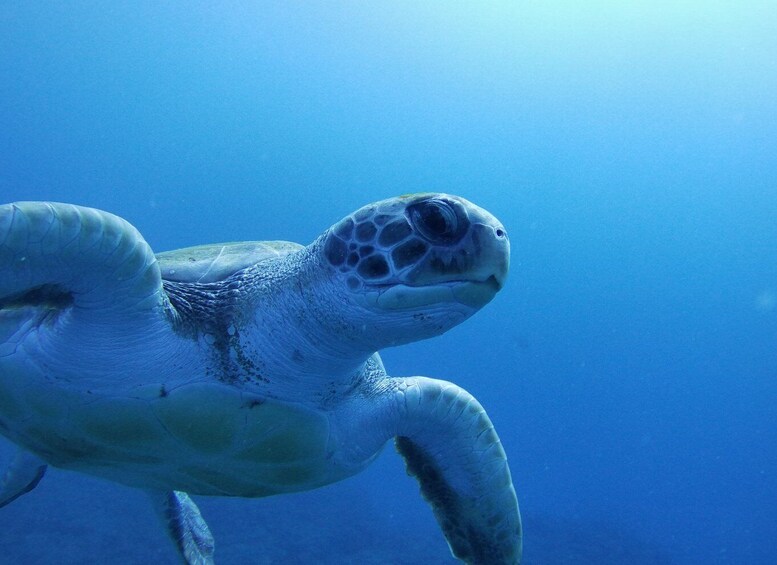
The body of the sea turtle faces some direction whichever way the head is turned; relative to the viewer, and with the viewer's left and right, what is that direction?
facing the viewer and to the right of the viewer
